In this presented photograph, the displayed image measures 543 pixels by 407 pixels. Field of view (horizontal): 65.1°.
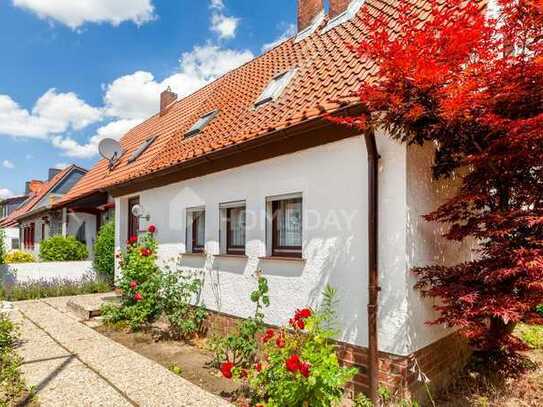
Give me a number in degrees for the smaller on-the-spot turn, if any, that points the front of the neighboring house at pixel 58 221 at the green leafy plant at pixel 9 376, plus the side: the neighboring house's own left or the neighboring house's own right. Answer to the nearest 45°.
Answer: approximately 45° to the neighboring house's own left

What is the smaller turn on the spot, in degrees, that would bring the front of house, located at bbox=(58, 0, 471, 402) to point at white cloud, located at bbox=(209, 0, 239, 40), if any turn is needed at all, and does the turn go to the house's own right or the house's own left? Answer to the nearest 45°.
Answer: approximately 135° to the house's own right

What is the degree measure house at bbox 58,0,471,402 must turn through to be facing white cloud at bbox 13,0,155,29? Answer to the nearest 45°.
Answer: approximately 90° to its right

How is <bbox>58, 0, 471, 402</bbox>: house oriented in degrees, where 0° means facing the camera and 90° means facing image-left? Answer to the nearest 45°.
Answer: approximately 45°

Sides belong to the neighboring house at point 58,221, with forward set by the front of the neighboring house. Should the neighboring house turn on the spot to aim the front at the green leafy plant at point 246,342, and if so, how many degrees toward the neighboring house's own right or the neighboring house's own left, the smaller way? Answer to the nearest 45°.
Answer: approximately 45° to the neighboring house's own left
